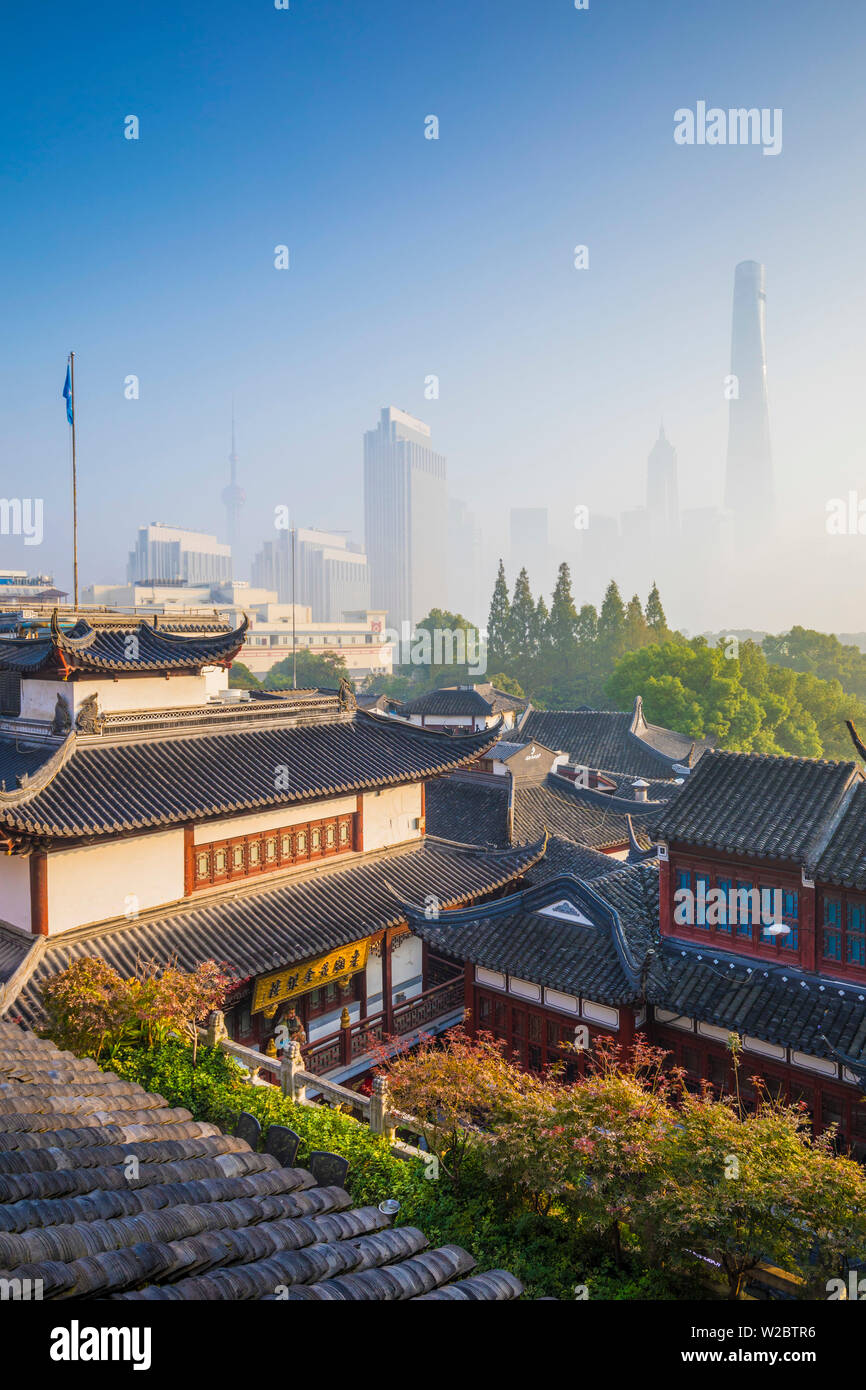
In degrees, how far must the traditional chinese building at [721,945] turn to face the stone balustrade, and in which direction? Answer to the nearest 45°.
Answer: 0° — it already faces it

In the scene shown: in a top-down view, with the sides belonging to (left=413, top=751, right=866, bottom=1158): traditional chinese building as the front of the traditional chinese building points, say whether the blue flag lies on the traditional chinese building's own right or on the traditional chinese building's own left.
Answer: on the traditional chinese building's own right

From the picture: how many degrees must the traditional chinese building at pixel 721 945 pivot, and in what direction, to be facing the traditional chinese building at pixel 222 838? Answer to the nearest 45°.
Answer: approximately 45° to its right

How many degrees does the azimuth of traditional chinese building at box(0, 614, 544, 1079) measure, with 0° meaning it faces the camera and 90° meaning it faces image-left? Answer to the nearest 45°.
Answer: approximately 315°

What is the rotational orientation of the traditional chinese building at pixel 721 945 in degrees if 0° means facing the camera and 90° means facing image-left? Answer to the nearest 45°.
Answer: approximately 45°

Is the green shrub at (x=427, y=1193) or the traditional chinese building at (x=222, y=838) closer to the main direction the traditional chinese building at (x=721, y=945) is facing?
the green shrub

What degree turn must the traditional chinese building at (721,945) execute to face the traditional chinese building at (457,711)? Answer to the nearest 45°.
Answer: approximately 135° to its right

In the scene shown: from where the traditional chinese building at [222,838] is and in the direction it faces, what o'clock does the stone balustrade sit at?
The stone balustrade is roughly at 1 o'clock from the traditional chinese building.

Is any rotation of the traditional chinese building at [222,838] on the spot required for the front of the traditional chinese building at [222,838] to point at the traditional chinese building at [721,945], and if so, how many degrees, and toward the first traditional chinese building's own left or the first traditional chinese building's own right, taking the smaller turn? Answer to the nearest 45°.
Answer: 0° — it already faces it
